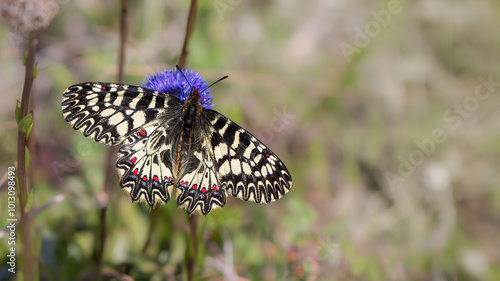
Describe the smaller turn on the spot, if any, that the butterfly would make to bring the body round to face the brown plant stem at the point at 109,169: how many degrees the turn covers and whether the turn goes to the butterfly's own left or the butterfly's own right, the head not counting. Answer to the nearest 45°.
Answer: approximately 45° to the butterfly's own left

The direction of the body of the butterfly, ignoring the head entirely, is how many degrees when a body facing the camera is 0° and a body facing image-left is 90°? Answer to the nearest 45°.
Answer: approximately 180°
